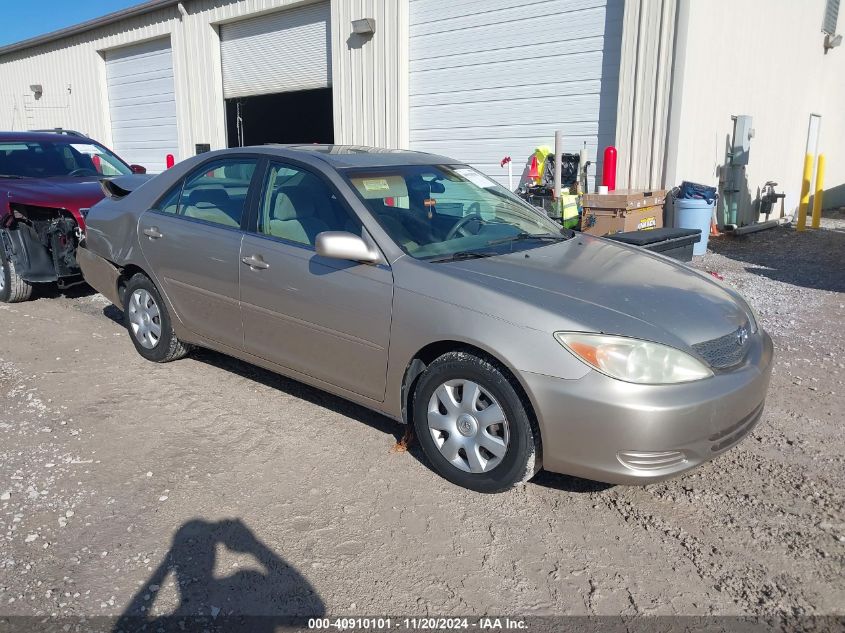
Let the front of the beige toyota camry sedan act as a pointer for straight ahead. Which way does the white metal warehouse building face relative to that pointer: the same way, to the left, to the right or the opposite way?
to the right

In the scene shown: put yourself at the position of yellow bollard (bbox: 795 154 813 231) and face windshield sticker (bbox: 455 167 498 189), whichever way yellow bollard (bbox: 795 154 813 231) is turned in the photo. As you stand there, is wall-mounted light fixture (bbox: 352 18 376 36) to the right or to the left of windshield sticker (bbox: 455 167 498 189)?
right

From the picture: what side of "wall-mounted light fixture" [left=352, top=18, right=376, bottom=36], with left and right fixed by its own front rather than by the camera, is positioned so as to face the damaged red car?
front

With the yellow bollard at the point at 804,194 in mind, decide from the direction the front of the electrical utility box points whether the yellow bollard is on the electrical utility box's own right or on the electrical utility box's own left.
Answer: on the electrical utility box's own left

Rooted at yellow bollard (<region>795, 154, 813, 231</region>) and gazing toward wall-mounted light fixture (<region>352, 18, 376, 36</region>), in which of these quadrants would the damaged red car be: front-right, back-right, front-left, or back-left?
front-left

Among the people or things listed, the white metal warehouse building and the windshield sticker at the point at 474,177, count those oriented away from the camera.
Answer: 0

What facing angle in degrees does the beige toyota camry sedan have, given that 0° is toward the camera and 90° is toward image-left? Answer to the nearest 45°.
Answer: approximately 315°

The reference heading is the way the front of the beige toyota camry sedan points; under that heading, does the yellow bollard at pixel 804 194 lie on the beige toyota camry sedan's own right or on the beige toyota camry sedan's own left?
on the beige toyota camry sedan's own left

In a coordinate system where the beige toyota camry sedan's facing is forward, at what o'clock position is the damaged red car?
The damaged red car is roughly at 6 o'clock from the beige toyota camry sedan.

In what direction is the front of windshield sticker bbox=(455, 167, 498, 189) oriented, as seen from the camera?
facing the viewer and to the right of the viewer

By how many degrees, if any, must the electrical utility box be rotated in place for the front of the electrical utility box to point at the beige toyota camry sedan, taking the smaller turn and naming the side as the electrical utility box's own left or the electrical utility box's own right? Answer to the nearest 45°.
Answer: approximately 45° to the electrical utility box's own right

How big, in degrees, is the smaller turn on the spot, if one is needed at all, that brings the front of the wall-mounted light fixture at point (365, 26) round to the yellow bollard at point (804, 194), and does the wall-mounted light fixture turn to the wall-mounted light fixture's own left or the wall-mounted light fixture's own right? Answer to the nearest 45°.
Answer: approximately 135° to the wall-mounted light fixture's own left

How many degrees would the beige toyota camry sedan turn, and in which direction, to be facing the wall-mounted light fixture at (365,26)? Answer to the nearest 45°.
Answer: approximately 135° to its left

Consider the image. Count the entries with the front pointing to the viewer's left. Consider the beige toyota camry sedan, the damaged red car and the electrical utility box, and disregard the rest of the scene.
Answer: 0

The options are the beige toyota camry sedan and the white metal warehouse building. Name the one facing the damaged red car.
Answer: the white metal warehouse building
